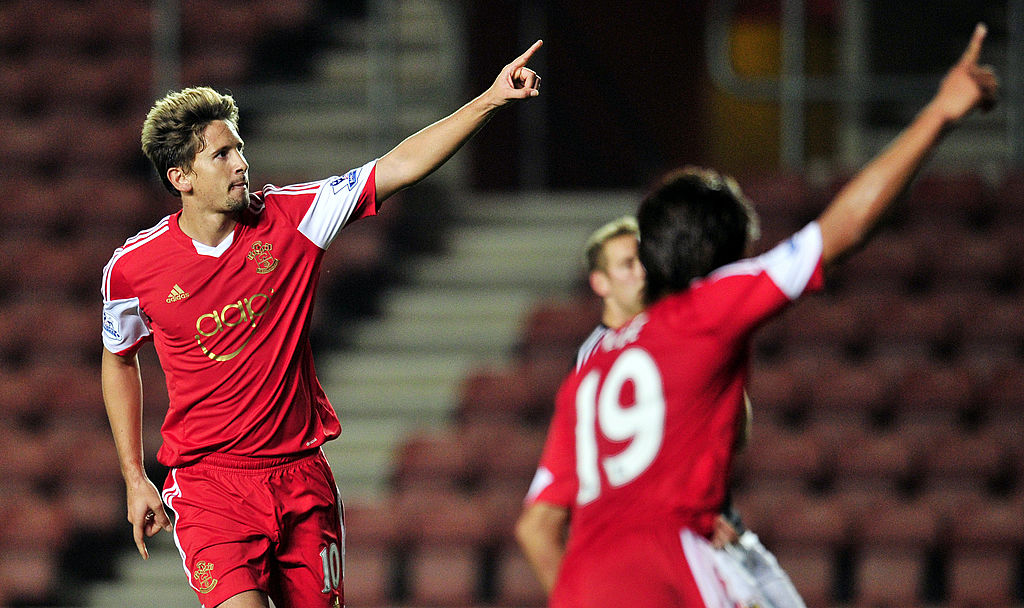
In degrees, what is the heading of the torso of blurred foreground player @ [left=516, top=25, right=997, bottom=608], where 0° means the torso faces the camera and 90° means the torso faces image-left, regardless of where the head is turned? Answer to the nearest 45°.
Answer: approximately 225°

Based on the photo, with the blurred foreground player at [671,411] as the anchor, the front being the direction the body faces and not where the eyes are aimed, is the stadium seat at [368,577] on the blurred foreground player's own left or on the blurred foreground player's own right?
on the blurred foreground player's own left

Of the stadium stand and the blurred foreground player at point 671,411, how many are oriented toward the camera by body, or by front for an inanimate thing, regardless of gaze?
1

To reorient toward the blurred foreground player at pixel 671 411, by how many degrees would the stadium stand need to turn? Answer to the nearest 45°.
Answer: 0° — it already faces them

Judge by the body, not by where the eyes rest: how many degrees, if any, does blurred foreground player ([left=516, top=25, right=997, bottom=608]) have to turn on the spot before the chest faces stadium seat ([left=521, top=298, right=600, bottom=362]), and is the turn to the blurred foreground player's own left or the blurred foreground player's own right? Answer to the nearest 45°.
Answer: approximately 45° to the blurred foreground player's own left
